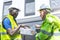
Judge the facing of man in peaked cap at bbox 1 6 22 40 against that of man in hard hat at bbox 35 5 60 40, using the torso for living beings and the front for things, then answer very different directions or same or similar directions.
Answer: very different directions

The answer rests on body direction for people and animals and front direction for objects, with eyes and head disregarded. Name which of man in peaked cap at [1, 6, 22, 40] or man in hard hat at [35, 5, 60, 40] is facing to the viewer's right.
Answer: man in peaked cap at [1, 6, 22, 40]

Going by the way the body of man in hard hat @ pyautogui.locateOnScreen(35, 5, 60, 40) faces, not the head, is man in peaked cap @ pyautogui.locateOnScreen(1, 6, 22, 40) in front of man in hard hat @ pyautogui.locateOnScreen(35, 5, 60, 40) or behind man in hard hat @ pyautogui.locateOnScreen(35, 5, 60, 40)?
in front

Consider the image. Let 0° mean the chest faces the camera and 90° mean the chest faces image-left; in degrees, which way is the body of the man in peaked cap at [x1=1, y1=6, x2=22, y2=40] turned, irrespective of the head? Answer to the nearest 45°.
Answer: approximately 270°

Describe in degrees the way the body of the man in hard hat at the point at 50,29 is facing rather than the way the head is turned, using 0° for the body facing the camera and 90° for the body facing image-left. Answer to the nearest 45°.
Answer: approximately 90°

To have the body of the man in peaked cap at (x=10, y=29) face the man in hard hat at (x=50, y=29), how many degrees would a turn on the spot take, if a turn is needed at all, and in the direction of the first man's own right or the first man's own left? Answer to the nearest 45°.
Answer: approximately 45° to the first man's own right

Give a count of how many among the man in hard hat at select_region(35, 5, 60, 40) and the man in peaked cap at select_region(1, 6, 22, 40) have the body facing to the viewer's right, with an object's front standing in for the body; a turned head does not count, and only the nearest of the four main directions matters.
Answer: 1
